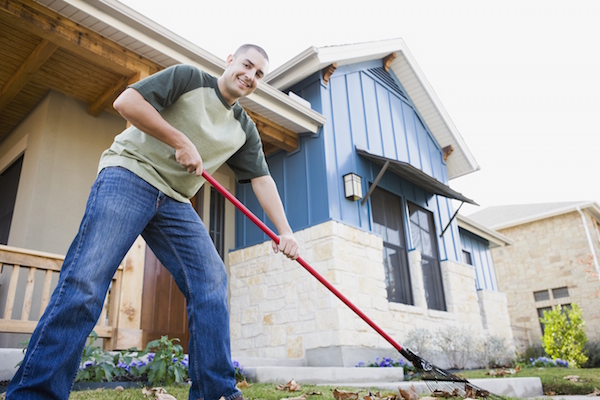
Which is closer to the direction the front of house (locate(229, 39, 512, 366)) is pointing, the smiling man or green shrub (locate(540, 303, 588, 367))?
the smiling man

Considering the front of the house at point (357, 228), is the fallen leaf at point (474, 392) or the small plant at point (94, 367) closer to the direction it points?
the fallen leaf

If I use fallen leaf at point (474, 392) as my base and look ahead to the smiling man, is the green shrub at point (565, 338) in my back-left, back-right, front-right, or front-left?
back-right

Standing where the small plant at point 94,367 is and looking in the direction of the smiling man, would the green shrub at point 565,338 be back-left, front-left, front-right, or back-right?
back-left

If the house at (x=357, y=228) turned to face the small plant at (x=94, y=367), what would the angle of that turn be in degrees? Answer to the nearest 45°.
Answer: approximately 90° to its right

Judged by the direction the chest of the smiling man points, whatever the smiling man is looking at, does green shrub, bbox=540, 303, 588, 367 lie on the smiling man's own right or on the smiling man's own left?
on the smiling man's own left

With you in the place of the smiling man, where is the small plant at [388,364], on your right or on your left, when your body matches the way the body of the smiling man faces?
on your left

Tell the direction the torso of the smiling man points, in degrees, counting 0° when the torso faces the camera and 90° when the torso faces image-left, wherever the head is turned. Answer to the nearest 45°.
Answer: approximately 315°
